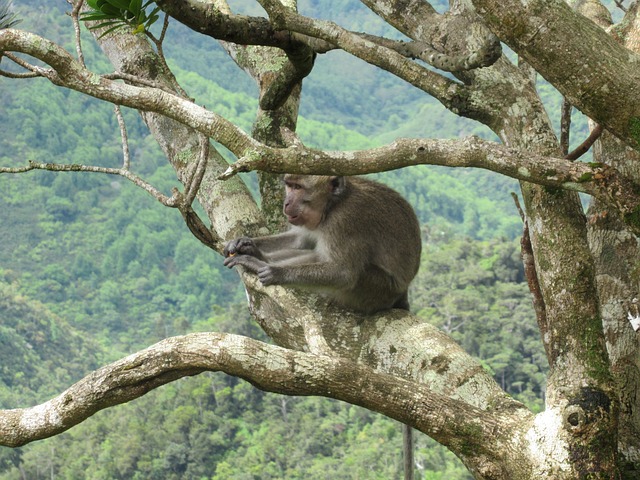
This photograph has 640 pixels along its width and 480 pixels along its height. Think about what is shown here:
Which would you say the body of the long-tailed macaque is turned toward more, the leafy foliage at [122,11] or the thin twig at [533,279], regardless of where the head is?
the leafy foliage

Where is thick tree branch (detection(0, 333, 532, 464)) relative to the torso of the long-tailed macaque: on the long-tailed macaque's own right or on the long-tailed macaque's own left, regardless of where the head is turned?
on the long-tailed macaque's own left

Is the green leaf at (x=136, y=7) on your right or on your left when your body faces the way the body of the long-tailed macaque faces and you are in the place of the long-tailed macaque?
on your left

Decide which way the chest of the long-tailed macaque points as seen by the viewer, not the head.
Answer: to the viewer's left
